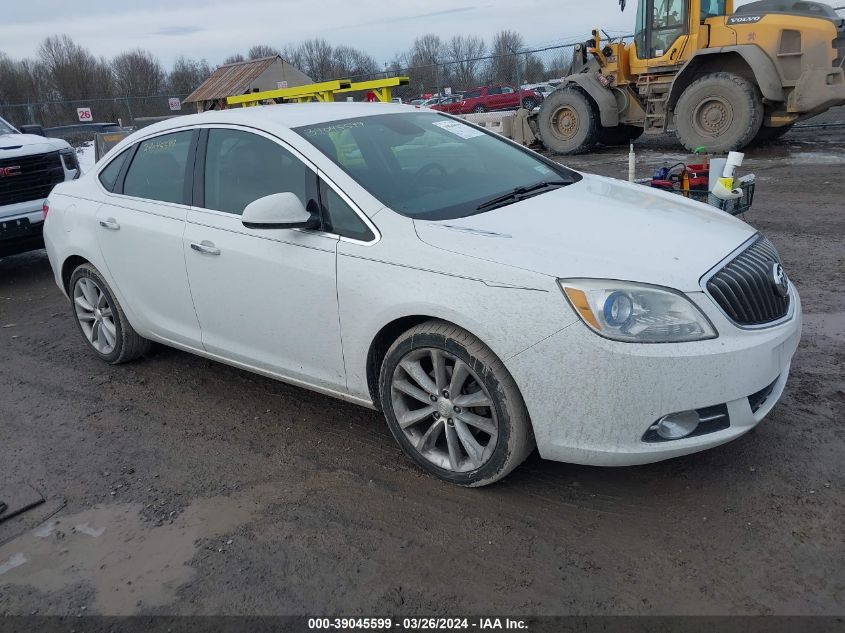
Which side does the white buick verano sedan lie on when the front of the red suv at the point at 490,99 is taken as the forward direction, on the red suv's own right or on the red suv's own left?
on the red suv's own right

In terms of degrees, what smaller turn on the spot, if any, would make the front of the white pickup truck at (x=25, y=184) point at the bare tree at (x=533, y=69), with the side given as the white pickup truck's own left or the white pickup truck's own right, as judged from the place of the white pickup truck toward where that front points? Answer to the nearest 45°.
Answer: approximately 90° to the white pickup truck's own left

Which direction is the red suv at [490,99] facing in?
to the viewer's right

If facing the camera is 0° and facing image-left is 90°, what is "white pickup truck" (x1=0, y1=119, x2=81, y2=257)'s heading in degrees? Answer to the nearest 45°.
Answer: approximately 315°

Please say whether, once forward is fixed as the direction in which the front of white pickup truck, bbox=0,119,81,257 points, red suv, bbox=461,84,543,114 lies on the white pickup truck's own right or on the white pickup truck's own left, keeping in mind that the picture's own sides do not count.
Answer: on the white pickup truck's own left

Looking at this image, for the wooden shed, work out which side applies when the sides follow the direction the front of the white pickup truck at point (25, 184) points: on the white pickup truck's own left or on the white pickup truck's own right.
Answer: on the white pickup truck's own left

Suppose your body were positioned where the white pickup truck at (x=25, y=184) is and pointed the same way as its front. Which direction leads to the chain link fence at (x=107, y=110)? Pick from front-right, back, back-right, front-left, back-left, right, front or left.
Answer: back-left
